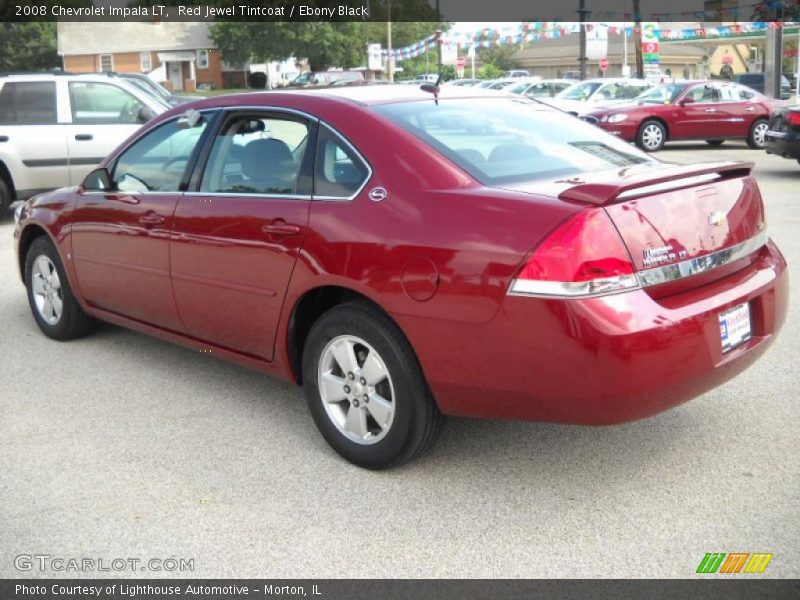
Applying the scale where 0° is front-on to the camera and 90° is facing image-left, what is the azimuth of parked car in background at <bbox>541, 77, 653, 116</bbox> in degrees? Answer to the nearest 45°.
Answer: approximately 45°

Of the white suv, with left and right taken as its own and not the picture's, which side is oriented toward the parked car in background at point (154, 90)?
left

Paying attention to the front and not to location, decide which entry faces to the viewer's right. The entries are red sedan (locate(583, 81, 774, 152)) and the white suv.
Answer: the white suv

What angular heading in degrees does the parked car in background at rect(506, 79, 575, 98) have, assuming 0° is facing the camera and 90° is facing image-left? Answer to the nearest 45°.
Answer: approximately 45°

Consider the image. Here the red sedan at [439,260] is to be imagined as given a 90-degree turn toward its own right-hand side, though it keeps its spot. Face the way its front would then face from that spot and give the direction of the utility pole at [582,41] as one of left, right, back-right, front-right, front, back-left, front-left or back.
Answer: front-left

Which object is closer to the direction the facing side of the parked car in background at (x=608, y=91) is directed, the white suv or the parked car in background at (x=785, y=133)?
the white suv

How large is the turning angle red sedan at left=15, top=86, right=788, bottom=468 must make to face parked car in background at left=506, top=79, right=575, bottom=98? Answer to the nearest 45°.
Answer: approximately 45° to its right

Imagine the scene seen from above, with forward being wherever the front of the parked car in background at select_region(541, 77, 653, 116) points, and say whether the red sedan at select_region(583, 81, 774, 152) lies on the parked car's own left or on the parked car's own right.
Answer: on the parked car's own left

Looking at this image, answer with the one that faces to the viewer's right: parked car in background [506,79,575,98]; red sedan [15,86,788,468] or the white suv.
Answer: the white suv

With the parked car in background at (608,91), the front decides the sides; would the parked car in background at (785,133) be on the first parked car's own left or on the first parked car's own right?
on the first parked car's own left

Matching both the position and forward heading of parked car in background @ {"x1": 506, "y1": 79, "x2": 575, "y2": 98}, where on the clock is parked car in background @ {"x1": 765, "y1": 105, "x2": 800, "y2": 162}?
parked car in background @ {"x1": 765, "y1": 105, "x2": 800, "y2": 162} is roughly at 10 o'clock from parked car in background @ {"x1": 506, "y1": 79, "x2": 575, "y2": 98}.
